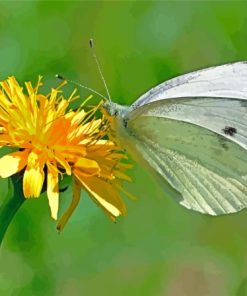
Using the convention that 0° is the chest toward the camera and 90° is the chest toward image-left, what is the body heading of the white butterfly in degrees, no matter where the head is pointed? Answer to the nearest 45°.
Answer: approximately 90°
